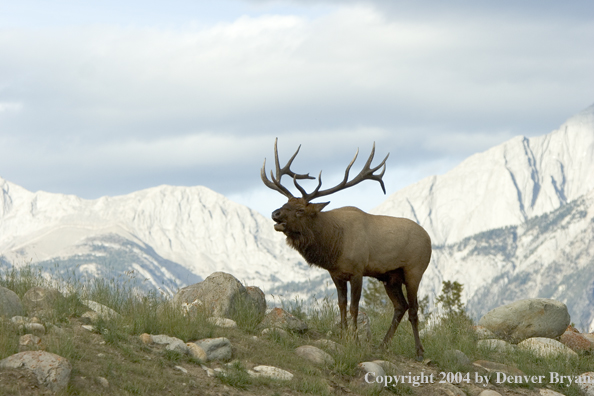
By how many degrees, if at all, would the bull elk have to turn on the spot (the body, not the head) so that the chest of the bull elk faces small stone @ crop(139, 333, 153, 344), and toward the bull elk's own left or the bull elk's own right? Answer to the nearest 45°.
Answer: approximately 45° to the bull elk's own left

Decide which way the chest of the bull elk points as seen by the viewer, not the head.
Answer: to the viewer's left

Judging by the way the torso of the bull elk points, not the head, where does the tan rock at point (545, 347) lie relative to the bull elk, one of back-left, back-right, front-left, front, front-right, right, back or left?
back-right

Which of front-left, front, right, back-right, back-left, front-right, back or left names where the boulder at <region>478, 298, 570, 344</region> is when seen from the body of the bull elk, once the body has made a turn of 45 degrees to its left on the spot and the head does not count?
back

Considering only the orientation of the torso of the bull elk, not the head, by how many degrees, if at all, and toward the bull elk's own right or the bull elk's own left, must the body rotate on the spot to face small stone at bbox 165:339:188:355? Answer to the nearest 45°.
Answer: approximately 45° to the bull elk's own left

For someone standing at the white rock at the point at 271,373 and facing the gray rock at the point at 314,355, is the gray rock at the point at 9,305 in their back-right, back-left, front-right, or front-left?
back-left

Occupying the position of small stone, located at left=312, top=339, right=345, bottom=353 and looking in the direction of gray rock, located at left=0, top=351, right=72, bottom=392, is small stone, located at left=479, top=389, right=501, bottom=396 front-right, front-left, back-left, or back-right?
back-left

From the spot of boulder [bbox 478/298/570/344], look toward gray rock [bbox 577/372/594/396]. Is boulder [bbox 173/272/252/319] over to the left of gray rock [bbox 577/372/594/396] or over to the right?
right

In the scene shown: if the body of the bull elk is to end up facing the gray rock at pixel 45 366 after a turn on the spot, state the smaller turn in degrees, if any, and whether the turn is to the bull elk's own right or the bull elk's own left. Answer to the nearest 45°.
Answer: approximately 45° to the bull elk's own left

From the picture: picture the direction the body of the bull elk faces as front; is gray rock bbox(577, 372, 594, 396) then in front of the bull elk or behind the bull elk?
behind
